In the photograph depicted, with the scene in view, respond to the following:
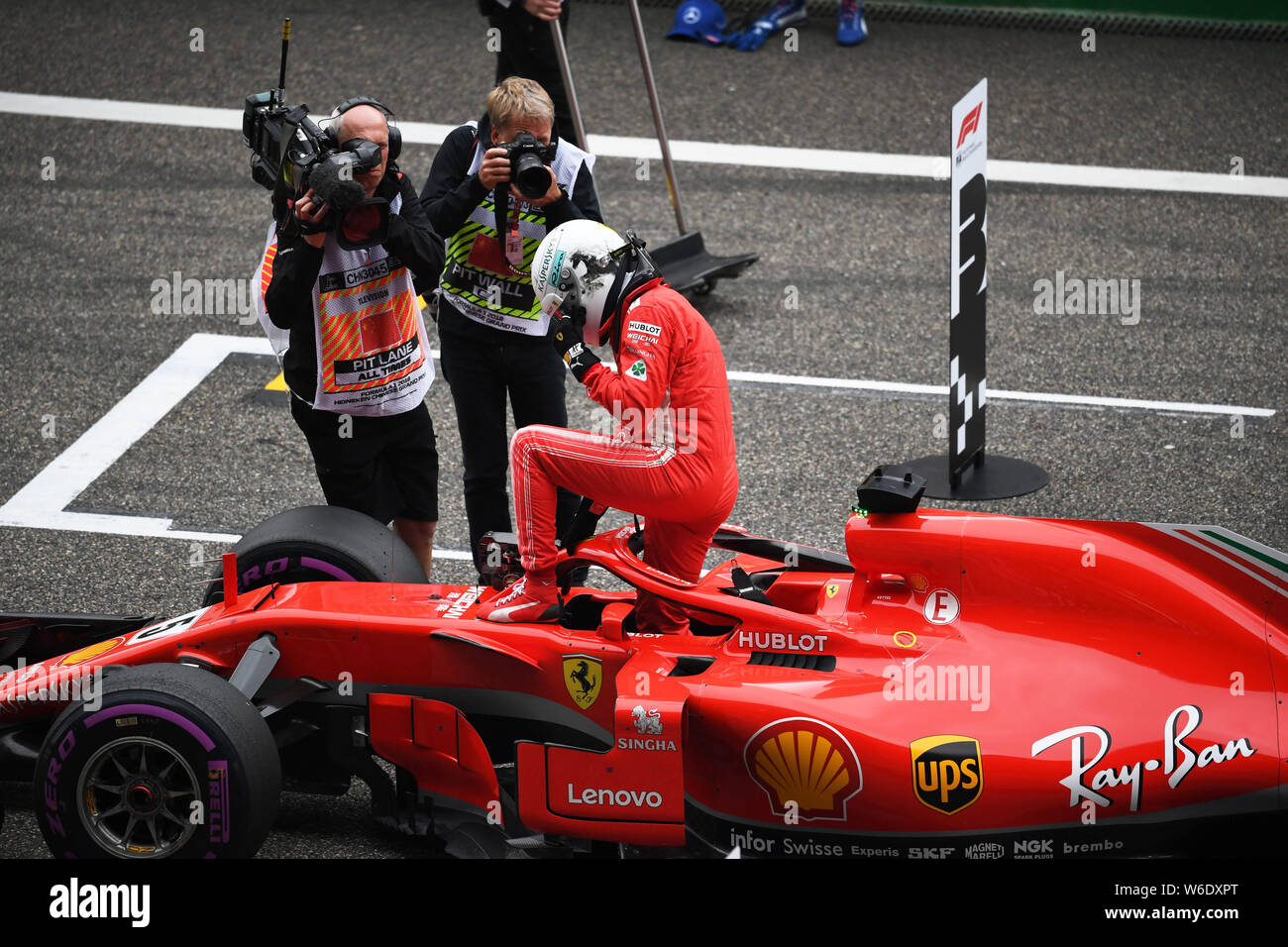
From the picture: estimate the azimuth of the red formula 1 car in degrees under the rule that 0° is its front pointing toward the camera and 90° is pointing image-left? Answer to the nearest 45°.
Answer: approximately 90°

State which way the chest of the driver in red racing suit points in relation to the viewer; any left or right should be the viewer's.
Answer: facing to the left of the viewer

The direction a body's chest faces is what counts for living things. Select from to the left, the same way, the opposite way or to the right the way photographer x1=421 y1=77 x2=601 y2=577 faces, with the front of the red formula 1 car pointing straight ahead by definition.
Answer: to the left

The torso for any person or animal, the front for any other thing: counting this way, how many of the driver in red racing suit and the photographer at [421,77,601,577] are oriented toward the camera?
1

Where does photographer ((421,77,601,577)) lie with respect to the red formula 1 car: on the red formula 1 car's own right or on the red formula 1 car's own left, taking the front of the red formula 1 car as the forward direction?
on the red formula 1 car's own right
